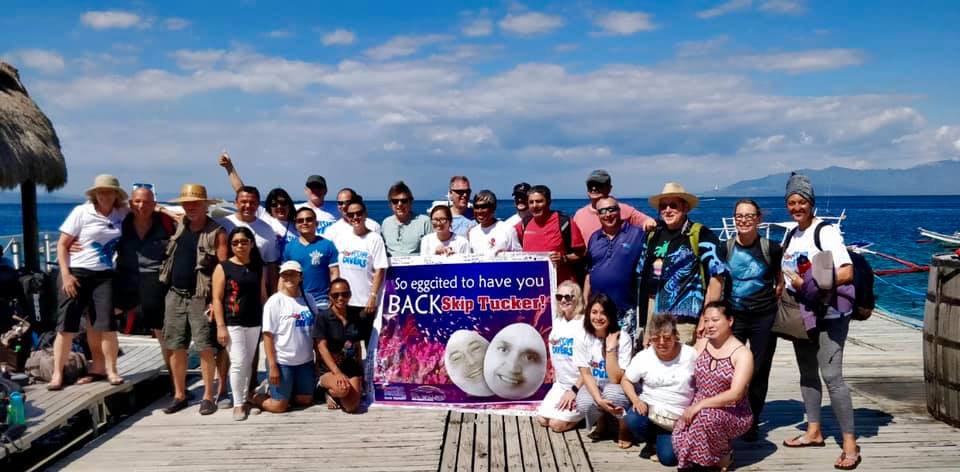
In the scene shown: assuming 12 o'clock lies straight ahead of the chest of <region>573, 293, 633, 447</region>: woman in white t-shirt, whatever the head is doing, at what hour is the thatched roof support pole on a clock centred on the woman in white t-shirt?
The thatched roof support pole is roughly at 4 o'clock from the woman in white t-shirt.

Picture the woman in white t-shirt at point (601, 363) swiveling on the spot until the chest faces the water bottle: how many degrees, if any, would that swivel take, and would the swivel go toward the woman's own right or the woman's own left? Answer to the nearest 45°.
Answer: approximately 90° to the woman's own right

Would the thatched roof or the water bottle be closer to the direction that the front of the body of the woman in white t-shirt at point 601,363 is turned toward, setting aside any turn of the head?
the water bottle

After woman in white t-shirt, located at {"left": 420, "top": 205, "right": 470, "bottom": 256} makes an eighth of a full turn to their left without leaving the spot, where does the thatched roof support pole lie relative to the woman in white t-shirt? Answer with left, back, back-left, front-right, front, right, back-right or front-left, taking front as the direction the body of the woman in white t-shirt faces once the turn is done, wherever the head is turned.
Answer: back

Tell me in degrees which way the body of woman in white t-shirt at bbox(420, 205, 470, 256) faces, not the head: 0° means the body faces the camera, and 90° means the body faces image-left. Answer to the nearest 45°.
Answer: approximately 0°

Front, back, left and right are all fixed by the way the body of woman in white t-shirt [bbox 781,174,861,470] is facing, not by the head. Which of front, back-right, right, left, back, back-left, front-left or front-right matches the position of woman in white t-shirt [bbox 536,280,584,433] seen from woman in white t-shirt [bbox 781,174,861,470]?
front-right

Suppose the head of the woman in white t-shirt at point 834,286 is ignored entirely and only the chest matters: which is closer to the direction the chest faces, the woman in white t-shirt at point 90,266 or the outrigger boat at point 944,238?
the woman in white t-shirt

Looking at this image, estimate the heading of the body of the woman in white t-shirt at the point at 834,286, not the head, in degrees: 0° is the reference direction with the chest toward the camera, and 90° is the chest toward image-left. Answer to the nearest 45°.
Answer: approximately 45°

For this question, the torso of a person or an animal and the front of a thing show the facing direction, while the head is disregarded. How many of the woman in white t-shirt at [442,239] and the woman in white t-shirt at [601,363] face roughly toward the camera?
2

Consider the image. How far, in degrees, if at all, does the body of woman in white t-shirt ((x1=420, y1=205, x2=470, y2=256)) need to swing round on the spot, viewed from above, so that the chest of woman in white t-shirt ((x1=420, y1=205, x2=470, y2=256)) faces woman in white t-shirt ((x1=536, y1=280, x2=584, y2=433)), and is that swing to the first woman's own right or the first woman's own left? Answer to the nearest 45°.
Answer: approximately 45° to the first woman's own left
